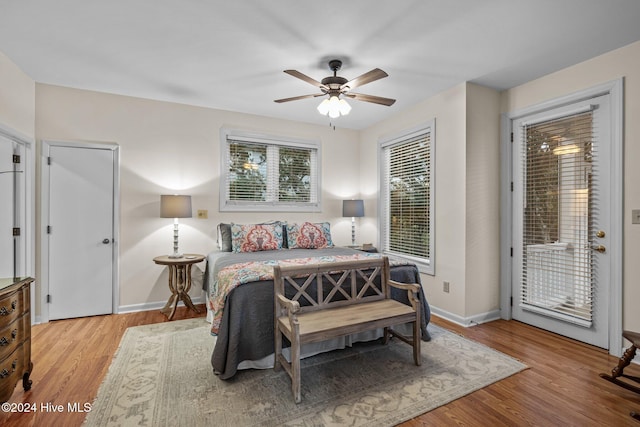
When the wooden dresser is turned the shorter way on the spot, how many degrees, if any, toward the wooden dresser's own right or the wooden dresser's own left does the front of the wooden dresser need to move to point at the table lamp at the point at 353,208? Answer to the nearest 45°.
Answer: approximately 45° to the wooden dresser's own left

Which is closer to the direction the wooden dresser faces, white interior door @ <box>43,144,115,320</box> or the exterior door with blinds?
the exterior door with blinds

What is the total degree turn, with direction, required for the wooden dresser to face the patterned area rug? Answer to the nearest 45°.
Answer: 0° — it already faces it

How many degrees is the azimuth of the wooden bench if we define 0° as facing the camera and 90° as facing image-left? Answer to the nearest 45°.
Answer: approximately 315°

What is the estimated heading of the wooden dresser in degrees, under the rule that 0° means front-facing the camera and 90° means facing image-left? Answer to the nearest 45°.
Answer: approximately 315°

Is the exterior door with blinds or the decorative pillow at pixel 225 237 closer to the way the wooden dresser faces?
the exterior door with blinds

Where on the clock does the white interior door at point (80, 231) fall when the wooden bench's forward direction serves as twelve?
The white interior door is roughly at 5 o'clock from the wooden bench.

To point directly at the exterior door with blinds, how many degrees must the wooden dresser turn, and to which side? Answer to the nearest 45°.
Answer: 0° — it already faces it

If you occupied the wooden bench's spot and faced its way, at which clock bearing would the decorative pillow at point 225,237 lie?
The decorative pillow is roughly at 6 o'clock from the wooden bench.

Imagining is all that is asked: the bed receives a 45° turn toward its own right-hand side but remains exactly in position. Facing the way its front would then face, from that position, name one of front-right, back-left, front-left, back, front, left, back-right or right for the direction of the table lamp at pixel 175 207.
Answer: back-right

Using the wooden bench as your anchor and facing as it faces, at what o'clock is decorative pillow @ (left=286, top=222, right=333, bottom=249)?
The decorative pillow is roughly at 7 o'clock from the wooden bench.

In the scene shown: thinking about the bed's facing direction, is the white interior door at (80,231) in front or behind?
behind
